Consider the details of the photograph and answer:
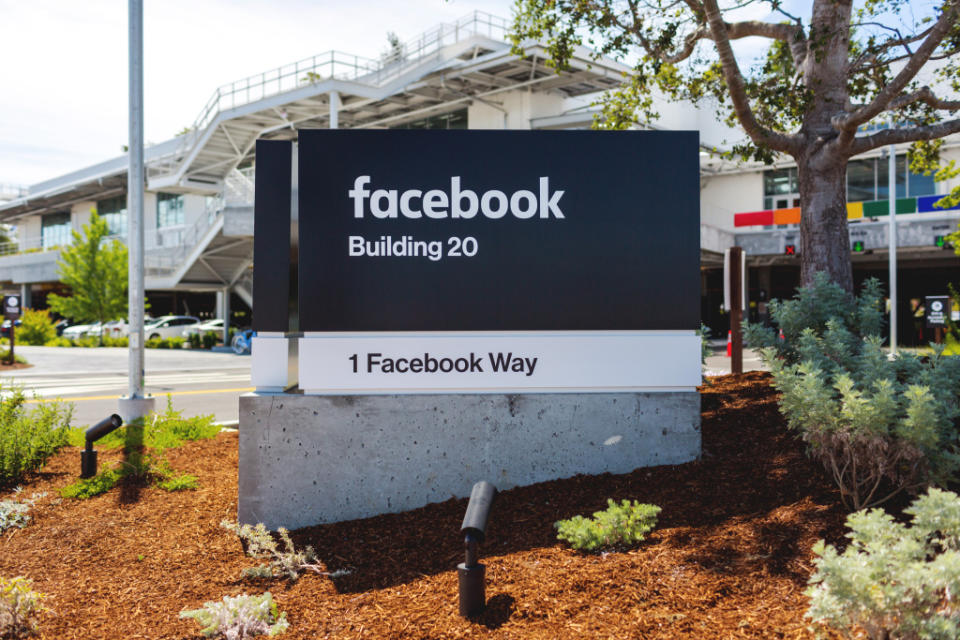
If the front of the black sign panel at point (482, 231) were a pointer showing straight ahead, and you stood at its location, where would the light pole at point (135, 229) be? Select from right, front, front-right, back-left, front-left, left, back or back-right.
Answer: back-right

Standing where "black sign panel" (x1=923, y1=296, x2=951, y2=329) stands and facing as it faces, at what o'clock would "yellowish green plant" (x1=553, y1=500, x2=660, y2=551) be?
The yellowish green plant is roughly at 12 o'clock from the black sign panel.

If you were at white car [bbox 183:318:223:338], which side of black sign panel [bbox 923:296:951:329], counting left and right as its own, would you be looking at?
right

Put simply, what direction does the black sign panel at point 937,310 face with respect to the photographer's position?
facing the viewer

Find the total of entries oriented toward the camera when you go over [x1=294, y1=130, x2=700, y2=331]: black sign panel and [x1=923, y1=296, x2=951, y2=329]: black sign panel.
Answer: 2

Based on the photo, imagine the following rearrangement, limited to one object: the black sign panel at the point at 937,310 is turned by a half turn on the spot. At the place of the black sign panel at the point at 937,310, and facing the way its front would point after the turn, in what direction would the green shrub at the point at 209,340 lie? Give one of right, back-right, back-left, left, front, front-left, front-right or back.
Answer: left

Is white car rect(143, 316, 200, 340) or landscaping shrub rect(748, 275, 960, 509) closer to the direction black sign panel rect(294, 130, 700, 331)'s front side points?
the landscaping shrub

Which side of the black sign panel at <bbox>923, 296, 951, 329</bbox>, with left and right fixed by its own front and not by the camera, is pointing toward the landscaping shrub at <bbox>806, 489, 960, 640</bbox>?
front

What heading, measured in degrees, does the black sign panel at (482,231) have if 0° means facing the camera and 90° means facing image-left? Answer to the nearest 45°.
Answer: approximately 0°
